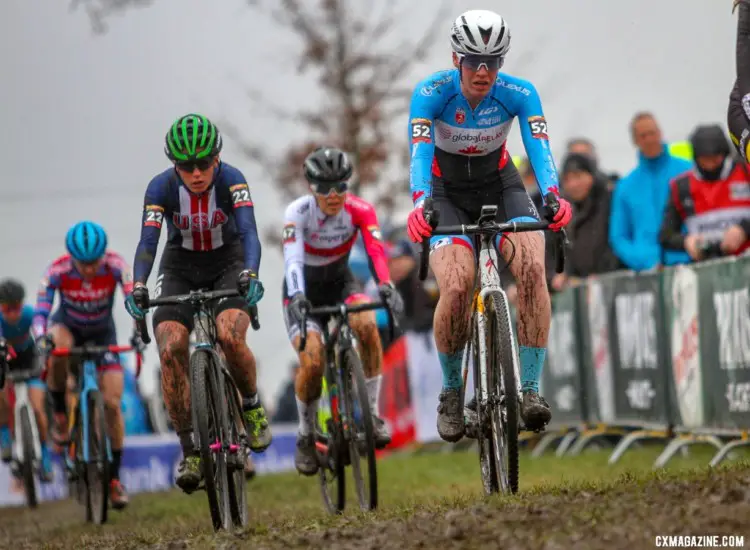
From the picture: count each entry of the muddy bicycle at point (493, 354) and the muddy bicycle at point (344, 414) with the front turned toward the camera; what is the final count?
2

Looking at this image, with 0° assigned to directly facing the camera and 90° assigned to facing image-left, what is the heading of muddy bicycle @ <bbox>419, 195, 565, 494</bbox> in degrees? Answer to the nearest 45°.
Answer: approximately 0°

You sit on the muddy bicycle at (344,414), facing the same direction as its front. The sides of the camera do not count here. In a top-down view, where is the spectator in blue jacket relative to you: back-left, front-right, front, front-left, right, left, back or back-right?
back-left

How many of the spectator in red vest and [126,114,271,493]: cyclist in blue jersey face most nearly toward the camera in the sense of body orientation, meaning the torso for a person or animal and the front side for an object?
2

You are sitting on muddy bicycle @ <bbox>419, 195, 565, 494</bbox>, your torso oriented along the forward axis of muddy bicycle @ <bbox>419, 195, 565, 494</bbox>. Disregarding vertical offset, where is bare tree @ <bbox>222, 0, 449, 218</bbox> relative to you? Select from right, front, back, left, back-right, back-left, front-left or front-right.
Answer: back

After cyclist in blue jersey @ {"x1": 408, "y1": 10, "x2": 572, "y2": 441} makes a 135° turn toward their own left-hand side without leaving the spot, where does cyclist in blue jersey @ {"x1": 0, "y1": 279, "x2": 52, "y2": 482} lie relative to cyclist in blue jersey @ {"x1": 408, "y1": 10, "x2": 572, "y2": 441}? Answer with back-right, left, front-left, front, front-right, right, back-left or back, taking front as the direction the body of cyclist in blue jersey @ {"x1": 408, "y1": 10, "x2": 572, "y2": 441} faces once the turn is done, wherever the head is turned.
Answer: left
